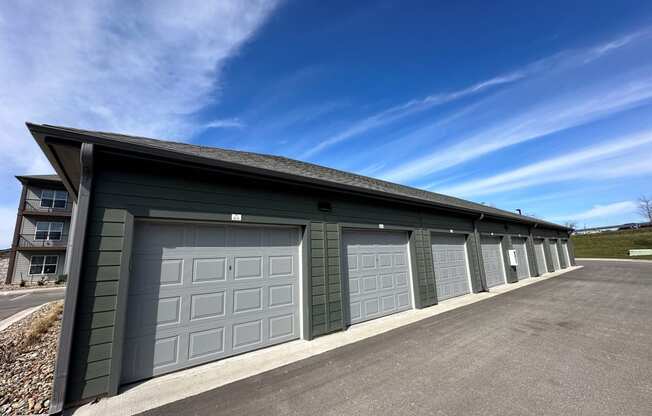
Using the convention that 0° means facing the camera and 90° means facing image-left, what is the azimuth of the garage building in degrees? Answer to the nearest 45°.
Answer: approximately 315°
